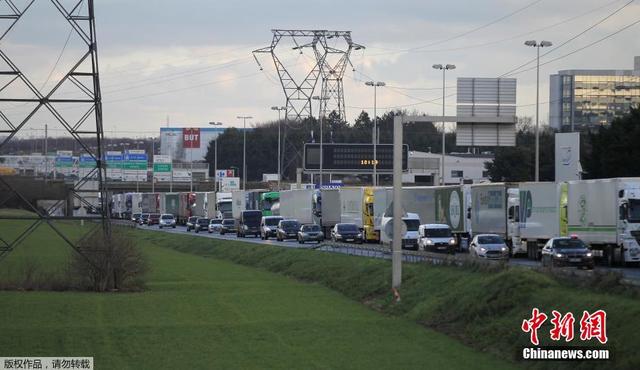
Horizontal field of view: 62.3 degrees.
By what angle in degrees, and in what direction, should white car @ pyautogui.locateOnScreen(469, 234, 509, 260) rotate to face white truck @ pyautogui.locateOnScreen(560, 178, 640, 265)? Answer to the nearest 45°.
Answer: approximately 45° to its left

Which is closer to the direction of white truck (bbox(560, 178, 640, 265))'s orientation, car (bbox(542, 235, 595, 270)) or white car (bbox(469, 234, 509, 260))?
the car

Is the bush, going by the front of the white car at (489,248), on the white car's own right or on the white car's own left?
on the white car's own right

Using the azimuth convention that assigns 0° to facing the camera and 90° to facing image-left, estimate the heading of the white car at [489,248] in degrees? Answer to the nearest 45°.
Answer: approximately 315°

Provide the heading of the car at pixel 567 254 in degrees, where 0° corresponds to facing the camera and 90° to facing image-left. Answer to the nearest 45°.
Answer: approximately 315°

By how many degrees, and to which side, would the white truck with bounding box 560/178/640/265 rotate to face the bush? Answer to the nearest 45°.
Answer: approximately 90° to its right
